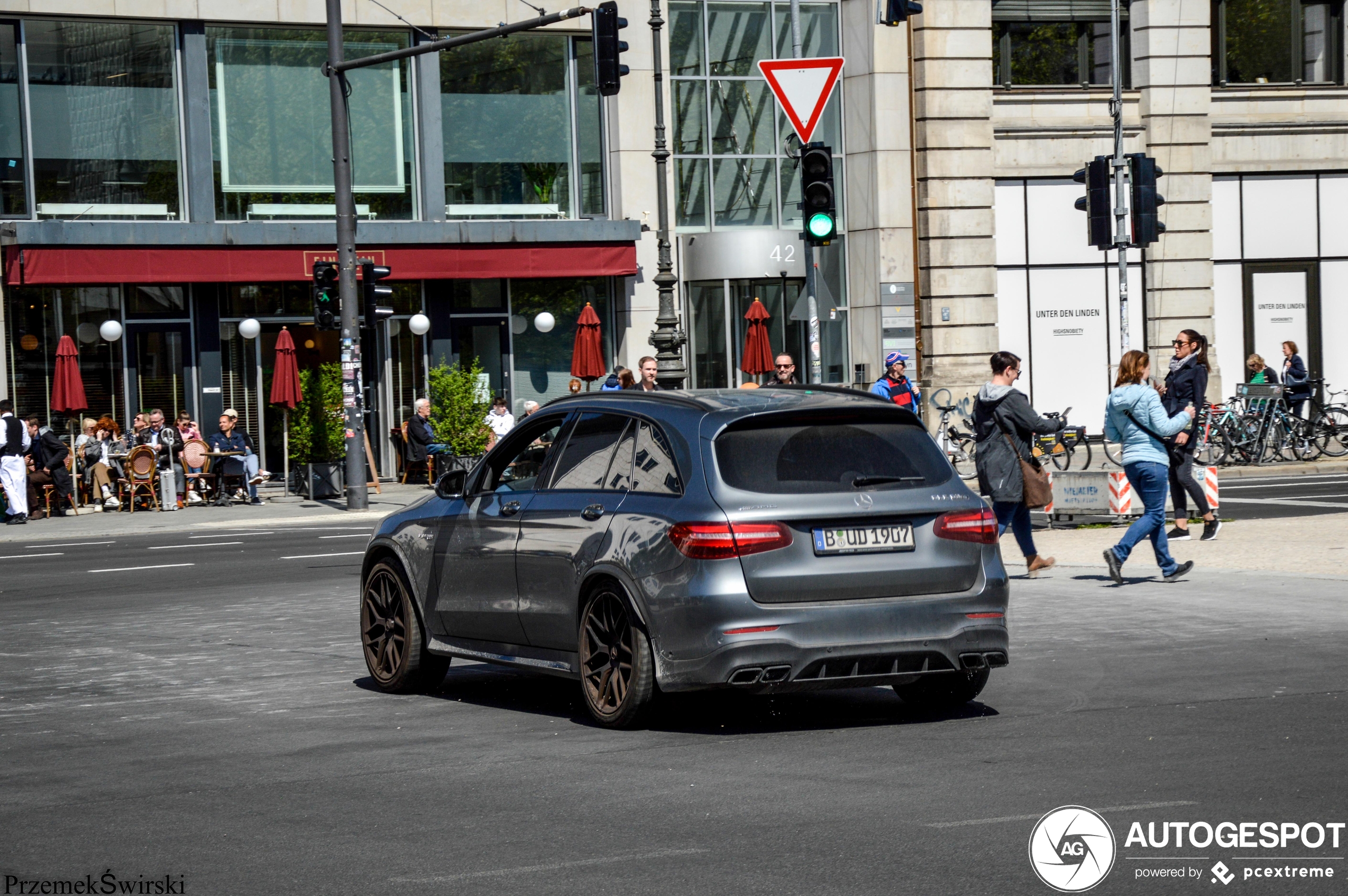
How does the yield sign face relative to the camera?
toward the camera

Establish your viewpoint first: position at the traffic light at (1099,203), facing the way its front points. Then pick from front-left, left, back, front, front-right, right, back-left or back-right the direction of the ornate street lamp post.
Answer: front

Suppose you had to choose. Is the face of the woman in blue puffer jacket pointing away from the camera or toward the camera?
away from the camera

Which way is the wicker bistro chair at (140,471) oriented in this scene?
away from the camera

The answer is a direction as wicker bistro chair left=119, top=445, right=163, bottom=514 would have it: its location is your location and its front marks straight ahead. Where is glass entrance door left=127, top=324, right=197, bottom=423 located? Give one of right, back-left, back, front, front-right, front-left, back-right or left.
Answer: front

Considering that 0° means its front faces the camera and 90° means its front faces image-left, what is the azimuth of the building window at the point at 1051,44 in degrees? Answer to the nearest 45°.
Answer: approximately 0°

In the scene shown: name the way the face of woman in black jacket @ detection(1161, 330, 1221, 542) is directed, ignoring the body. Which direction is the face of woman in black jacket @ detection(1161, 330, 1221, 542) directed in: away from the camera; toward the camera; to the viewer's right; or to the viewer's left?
to the viewer's left

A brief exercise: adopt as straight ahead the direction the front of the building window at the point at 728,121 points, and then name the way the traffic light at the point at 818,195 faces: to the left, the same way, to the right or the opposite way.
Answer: the same way

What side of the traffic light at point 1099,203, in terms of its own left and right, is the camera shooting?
left

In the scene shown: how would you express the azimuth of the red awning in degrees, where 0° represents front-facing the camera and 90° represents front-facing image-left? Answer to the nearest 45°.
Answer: approximately 0°

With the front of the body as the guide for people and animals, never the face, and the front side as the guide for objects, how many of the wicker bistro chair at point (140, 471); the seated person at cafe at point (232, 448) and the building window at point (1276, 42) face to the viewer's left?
0

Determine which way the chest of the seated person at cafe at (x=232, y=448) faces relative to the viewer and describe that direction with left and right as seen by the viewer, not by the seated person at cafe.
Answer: facing the viewer

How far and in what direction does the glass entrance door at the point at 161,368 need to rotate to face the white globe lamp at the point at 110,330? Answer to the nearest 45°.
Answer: approximately 45° to its right
